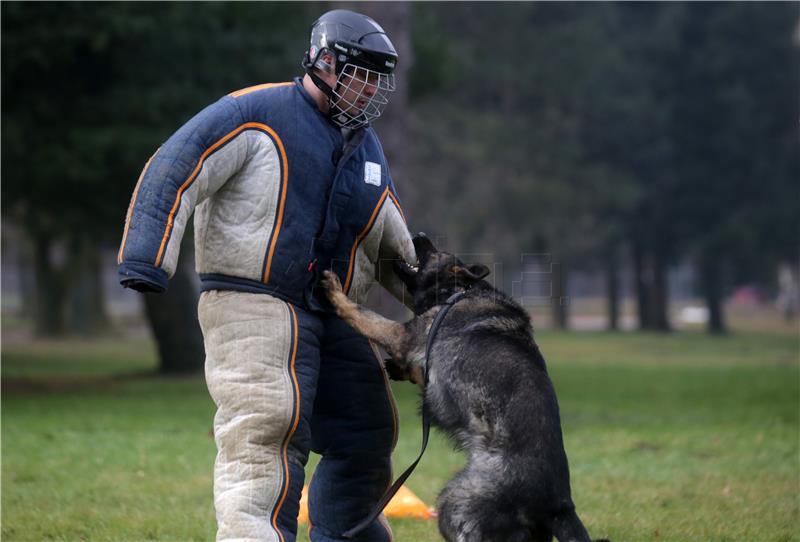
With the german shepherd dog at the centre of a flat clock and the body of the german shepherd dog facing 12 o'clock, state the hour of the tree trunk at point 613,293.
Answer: The tree trunk is roughly at 2 o'clock from the german shepherd dog.

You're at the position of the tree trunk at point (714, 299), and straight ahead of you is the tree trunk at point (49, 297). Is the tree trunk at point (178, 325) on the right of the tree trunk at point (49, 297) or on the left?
left

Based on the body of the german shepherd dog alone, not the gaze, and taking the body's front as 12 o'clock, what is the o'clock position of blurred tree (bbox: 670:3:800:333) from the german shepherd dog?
The blurred tree is roughly at 2 o'clock from the german shepherd dog.

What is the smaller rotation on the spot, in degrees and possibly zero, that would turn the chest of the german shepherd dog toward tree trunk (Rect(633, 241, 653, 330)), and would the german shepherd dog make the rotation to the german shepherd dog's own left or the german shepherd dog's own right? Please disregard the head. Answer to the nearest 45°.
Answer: approximately 45° to the german shepherd dog's own right

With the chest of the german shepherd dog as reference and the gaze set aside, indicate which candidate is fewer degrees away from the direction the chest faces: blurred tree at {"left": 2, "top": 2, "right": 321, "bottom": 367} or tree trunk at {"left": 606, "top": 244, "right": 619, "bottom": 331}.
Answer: the blurred tree

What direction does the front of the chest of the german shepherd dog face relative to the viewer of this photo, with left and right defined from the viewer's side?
facing away from the viewer and to the left of the viewer

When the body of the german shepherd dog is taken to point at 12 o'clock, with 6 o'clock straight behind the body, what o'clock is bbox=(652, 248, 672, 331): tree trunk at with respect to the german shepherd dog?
The tree trunk is roughly at 2 o'clock from the german shepherd dog.

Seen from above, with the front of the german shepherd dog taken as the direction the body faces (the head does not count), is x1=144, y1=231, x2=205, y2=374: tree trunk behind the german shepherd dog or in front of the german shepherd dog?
in front

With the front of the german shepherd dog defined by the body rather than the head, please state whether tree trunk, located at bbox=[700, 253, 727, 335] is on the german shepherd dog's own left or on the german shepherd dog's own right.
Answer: on the german shepherd dog's own right
